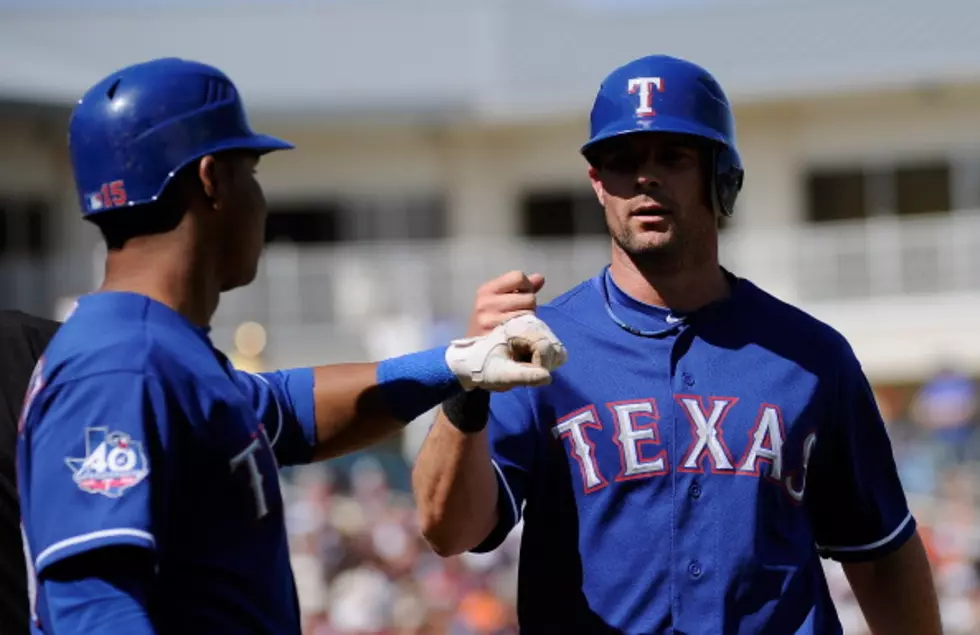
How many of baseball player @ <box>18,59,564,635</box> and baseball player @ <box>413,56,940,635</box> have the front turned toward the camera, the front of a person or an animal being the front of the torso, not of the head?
1

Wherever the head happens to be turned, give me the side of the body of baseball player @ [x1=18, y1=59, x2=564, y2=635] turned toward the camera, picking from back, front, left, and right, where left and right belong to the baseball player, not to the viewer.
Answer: right

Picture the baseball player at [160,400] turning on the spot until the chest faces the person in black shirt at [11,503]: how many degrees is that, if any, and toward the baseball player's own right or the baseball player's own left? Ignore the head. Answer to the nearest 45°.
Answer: approximately 135° to the baseball player's own left

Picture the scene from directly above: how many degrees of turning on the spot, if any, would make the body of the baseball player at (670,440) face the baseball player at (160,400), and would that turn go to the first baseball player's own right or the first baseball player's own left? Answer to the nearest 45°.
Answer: approximately 45° to the first baseball player's own right

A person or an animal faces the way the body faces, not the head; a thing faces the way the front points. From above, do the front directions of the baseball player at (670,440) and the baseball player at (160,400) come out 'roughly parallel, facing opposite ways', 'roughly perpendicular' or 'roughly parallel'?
roughly perpendicular

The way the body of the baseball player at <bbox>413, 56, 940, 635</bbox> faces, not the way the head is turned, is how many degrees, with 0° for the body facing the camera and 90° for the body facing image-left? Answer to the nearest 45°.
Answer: approximately 0°

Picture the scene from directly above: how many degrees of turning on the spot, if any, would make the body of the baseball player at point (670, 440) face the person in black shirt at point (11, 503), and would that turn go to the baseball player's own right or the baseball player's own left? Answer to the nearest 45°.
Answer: approximately 90° to the baseball player's own right
